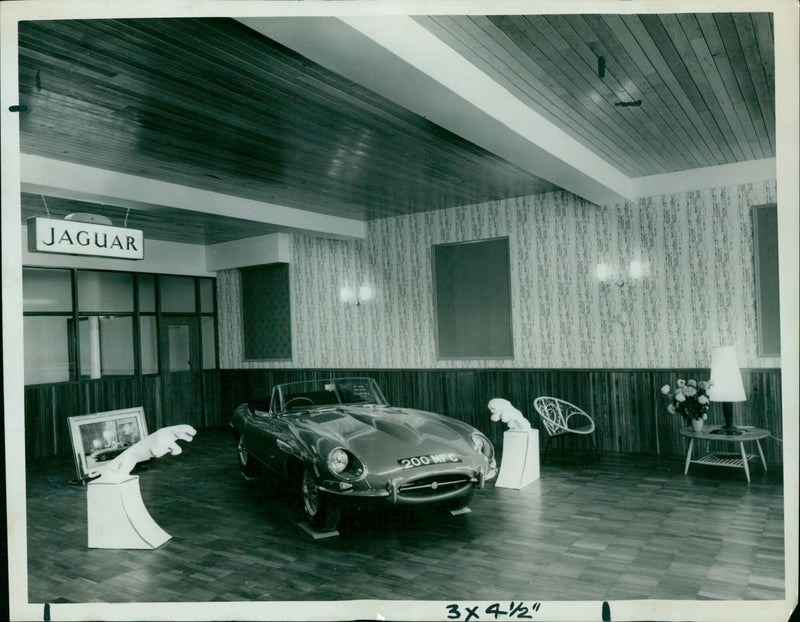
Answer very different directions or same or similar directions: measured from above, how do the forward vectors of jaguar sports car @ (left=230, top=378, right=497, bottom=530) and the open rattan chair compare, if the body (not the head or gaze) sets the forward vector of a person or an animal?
same or similar directions

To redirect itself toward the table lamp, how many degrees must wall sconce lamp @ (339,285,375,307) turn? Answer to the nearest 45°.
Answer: approximately 45° to its left

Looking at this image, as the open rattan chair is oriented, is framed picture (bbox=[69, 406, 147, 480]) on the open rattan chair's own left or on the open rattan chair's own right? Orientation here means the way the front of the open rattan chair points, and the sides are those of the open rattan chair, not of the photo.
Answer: on the open rattan chair's own right

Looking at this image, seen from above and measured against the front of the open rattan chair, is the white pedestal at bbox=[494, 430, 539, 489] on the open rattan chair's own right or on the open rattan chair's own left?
on the open rattan chair's own right

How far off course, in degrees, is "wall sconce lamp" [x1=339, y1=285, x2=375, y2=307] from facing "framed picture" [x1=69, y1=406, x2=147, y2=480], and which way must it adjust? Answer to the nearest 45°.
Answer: approximately 45° to its right

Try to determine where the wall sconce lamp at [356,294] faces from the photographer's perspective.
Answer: facing the viewer

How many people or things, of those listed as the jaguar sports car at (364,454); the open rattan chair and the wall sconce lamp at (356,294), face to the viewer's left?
0

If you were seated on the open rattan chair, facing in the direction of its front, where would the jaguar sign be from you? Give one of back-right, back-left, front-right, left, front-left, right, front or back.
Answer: right

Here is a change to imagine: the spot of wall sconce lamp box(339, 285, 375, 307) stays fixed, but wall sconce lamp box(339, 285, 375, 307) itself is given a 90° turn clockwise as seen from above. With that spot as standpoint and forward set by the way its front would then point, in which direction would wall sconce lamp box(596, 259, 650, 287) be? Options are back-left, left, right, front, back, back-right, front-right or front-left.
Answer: back-left

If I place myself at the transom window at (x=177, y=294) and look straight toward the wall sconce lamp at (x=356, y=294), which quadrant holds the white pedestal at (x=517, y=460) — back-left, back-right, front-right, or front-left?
front-right

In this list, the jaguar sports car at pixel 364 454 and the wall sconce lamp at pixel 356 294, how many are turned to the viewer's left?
0

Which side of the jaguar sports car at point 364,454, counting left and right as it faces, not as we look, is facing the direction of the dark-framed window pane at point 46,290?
back

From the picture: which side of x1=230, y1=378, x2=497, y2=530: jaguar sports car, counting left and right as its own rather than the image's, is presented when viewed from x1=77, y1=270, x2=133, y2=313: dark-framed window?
back

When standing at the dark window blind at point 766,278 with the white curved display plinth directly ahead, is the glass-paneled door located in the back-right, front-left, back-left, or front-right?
front-right

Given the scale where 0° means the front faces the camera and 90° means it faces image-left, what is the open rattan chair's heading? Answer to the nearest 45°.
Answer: approximately 315°
